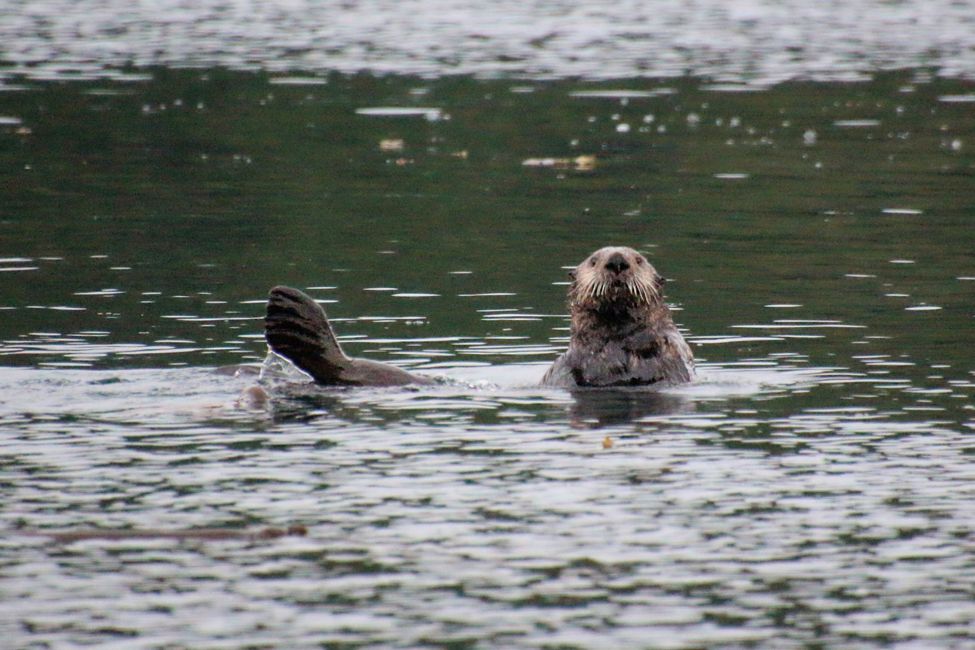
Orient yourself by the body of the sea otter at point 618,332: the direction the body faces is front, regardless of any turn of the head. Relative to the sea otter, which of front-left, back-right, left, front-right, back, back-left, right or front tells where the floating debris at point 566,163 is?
back

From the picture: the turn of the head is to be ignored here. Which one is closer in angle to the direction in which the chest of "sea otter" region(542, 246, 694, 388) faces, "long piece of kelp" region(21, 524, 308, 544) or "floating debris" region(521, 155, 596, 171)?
the long piece of kelp

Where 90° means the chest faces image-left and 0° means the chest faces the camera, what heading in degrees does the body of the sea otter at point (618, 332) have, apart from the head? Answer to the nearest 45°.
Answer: approximately 0°
